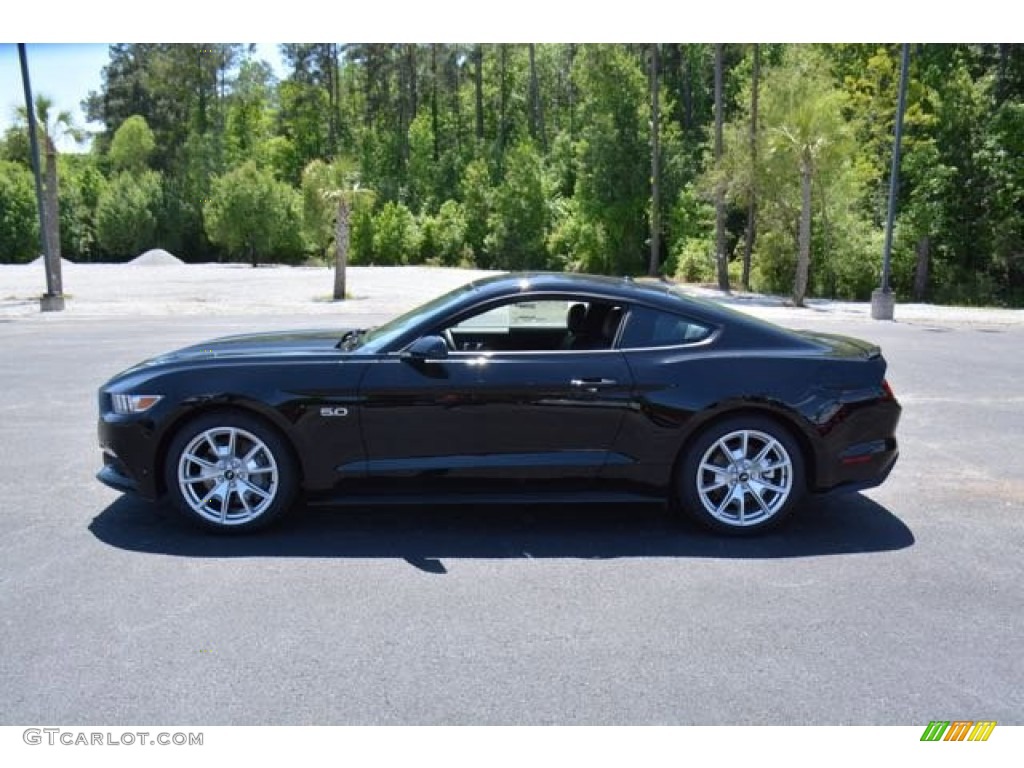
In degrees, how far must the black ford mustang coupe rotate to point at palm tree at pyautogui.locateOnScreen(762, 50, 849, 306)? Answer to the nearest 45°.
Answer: approximately 90° to its right

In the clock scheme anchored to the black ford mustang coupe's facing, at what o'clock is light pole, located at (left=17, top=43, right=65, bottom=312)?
The light pole is roughly at 2 o'clock from the black ford mustang coupe.

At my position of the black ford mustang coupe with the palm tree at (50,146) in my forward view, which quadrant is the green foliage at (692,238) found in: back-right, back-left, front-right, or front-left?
front-right

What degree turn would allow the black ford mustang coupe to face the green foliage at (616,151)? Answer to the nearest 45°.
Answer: approximately 90° to its right

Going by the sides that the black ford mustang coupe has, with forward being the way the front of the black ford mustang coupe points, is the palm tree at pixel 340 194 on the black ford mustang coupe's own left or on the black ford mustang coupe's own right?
on the black ford mustang coupe's own right

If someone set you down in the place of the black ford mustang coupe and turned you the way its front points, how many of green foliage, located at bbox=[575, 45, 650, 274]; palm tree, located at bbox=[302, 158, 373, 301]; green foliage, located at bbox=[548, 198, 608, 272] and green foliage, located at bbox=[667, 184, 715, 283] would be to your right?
4

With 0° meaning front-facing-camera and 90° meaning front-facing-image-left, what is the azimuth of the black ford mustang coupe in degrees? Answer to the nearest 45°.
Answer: approximately 90°

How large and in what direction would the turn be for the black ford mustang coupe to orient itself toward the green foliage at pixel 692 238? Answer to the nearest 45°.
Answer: approximately 90° to its right

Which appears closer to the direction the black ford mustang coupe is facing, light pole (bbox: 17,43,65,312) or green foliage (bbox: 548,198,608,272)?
the light pole

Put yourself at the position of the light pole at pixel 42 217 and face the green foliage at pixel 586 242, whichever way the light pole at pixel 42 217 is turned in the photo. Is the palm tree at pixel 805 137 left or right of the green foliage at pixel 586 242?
right

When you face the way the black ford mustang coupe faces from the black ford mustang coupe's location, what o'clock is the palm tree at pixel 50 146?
The palm tree is roughly at 2 o'clock from the black ford mustang coupe.

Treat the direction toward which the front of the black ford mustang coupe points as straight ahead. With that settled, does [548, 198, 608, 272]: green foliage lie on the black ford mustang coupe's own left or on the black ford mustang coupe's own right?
on the black ford mustang coupe's own right
